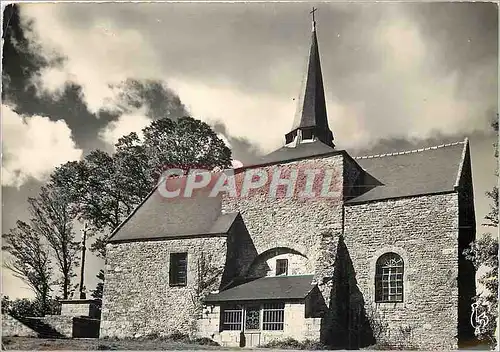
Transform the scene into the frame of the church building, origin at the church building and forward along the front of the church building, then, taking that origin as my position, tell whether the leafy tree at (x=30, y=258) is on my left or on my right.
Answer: on my right

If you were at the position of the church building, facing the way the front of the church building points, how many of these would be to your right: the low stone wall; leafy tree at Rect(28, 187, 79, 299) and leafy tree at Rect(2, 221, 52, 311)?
3

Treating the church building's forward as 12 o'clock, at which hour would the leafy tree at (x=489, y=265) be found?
The leafy tree is roughly at 10 o'clock from the church building.

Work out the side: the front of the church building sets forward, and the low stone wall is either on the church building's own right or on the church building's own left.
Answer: on the church building's own right

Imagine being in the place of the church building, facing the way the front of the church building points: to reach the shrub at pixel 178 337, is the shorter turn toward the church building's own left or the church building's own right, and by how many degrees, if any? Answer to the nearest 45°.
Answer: approximately 90° to the church building's own right

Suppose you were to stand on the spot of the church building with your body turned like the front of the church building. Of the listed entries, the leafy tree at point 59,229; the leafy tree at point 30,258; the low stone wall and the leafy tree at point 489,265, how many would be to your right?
3

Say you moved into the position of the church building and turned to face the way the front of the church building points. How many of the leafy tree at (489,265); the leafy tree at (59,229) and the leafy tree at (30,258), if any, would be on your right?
2

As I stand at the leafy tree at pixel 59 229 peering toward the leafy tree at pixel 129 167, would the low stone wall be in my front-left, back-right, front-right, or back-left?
back-right

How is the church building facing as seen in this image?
toward the camera

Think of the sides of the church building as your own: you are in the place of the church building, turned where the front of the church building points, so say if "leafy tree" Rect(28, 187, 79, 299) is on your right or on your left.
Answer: on your right
